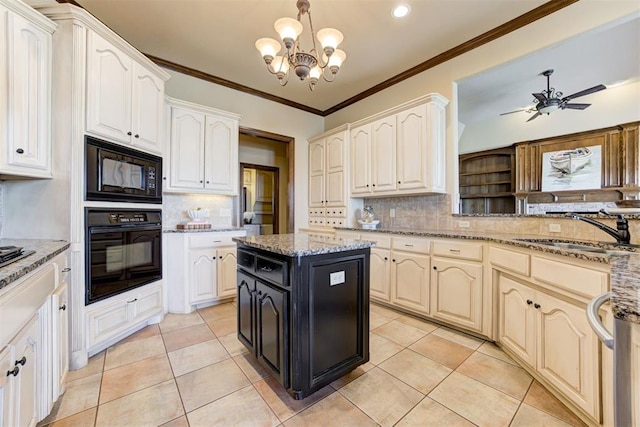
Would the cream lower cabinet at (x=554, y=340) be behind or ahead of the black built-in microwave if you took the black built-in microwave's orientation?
ahead

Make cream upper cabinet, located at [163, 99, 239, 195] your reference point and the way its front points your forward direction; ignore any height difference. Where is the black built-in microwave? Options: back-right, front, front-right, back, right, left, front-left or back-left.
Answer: right

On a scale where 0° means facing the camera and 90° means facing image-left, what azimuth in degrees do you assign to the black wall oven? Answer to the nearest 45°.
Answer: approximately 315°

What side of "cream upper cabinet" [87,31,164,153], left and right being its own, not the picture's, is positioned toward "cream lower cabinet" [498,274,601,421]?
front

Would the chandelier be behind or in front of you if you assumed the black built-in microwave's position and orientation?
in front

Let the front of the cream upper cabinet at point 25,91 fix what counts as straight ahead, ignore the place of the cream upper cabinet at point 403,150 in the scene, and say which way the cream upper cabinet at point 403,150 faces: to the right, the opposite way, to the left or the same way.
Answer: the opposite way
